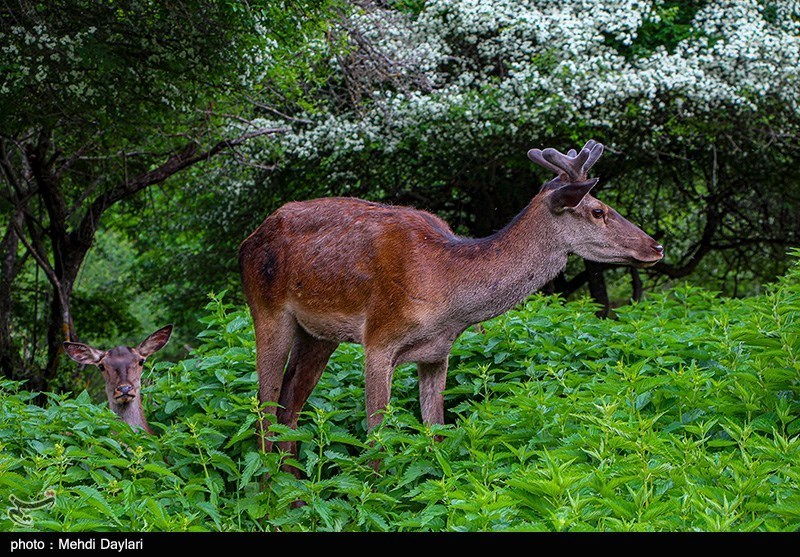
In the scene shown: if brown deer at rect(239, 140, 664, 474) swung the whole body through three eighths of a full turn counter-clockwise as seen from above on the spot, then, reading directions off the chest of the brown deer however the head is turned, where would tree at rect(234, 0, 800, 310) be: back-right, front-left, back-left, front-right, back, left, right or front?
front-right

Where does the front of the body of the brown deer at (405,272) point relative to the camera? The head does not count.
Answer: to the viewer's right

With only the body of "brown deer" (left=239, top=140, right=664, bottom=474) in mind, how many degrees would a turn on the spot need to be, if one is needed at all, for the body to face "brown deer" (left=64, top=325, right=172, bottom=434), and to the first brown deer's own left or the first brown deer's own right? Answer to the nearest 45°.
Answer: approximately 180°

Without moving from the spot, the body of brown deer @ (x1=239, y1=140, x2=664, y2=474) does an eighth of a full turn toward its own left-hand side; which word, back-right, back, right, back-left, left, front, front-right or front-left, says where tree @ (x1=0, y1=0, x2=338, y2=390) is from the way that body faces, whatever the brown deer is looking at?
left
